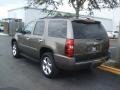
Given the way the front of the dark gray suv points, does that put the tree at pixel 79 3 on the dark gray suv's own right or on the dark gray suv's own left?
on the dark gray suv's own right

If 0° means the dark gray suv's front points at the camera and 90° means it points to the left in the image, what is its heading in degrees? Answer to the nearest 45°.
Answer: approximately 135°
